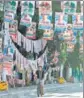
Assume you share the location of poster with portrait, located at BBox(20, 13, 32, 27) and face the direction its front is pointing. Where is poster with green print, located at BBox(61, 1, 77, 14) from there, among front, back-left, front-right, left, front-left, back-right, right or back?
left

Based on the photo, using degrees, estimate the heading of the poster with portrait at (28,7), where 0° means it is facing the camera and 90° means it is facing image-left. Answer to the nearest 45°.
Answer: approximately 0°

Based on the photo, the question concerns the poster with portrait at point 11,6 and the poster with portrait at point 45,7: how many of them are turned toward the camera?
2

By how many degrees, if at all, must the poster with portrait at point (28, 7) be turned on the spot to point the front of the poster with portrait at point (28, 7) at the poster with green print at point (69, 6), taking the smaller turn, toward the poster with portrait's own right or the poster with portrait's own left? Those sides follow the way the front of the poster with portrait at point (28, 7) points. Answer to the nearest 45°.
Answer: approximately 90° to the poster with portrait's own left

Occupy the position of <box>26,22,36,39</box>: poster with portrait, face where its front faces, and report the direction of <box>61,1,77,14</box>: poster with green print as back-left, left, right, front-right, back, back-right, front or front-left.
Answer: left

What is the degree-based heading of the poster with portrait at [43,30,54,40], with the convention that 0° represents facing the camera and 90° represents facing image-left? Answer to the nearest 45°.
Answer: approximately 0°

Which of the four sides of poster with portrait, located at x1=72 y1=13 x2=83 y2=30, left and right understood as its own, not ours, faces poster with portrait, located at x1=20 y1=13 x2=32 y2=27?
right

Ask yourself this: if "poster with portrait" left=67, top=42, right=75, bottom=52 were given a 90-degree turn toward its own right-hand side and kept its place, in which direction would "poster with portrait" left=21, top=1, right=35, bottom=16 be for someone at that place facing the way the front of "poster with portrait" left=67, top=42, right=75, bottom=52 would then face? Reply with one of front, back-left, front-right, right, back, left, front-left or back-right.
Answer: front
